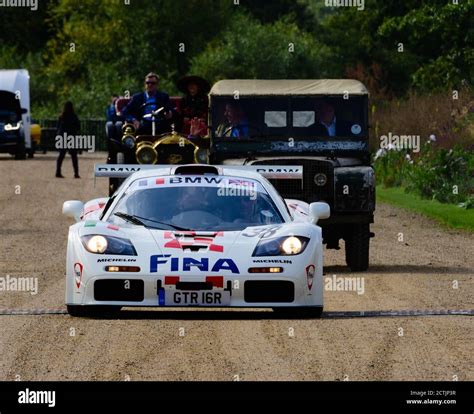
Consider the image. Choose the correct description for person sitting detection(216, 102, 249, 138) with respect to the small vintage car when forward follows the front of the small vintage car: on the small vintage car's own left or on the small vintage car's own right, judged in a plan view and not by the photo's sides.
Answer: on the small vintage car's own left

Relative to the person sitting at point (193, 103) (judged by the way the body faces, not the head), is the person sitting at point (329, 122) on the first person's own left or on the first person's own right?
on the first person's own left

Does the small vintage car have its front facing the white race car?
yes

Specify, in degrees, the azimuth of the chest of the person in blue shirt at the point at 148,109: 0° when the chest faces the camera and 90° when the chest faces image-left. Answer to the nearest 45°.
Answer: approximately 0°

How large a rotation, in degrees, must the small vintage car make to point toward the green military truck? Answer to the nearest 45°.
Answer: approximately 90° to its left

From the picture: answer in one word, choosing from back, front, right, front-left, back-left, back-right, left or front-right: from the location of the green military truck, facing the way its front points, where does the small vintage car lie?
right

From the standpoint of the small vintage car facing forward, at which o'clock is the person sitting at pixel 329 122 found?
The person sitting is roughly at 9 o'clock from the small vintage car.

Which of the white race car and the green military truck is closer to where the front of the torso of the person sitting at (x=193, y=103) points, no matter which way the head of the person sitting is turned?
the white race car
